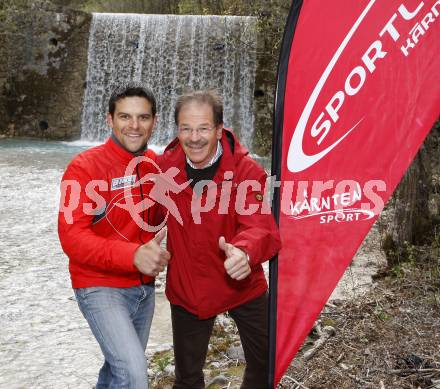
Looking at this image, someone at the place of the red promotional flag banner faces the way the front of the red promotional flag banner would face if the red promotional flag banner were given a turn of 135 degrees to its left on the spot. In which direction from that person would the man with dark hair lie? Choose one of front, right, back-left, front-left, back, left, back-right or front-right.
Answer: back-left

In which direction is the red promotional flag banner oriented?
toward the camera

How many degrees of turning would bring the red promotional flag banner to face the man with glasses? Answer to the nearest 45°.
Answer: approximately 135° to its right

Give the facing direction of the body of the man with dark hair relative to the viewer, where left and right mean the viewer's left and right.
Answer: facing the viewer and to the right of the viewer

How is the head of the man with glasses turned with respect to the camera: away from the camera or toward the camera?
toward the camera

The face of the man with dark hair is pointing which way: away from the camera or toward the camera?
toward the camera
